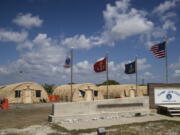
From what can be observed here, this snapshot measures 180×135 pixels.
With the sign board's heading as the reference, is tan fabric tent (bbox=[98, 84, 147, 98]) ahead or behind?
behind

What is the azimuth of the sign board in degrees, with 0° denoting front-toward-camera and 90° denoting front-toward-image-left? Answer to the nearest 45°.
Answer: approximately 0°

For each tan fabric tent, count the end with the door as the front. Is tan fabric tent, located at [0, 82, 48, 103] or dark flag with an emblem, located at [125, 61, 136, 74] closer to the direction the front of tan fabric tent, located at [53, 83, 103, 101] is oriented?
the dark flag with an emblem

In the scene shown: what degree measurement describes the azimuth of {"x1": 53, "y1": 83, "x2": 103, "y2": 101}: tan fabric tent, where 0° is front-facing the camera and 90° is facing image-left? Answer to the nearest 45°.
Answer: approximately 315°

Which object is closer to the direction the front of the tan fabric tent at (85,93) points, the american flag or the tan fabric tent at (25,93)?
the american flag

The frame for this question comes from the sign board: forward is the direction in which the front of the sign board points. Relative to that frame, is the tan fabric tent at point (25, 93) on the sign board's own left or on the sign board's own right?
on the sign board's own right

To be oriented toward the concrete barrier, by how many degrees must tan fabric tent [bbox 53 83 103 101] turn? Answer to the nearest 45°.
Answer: approximately 45° to its right
